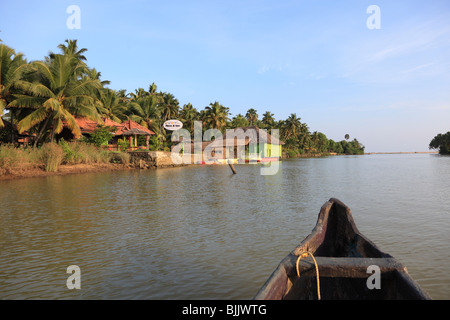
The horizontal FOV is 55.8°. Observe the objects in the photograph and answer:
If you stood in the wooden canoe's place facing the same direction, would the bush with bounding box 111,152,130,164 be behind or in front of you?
in front

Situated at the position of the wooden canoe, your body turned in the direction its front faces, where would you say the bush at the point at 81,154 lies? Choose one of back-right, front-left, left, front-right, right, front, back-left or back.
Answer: front-left

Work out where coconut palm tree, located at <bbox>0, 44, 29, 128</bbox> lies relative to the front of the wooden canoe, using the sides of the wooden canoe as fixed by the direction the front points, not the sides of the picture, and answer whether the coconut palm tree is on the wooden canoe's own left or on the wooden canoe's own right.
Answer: on the wooden canoe's own left

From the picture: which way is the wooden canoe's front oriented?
away from the camera

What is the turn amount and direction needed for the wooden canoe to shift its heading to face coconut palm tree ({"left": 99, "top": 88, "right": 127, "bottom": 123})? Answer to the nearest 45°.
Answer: approximately 45° to its left

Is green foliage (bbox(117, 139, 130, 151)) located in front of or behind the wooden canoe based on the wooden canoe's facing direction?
in front
